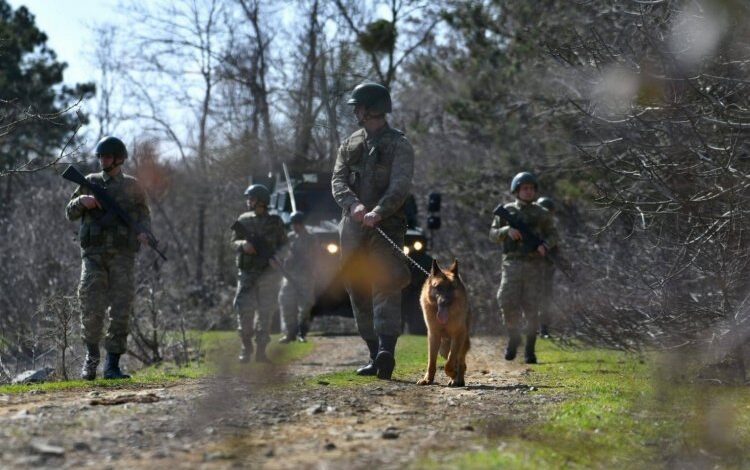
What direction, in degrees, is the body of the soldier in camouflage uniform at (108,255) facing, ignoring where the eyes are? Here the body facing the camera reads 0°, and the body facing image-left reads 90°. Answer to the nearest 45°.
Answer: approximately 0°

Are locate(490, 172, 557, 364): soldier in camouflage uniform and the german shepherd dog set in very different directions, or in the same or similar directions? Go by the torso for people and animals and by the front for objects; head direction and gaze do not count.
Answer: same or similar directions

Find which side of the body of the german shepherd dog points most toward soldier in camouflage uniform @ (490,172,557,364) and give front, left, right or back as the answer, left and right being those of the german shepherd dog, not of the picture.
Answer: back

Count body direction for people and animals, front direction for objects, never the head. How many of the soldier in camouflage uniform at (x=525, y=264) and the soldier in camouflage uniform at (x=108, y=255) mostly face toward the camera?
2

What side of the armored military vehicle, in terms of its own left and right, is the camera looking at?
front

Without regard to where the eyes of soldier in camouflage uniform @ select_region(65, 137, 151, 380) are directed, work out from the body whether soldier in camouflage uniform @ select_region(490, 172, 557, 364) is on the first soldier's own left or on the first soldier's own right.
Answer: on the first soldier's own left

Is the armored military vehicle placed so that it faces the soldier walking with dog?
yes

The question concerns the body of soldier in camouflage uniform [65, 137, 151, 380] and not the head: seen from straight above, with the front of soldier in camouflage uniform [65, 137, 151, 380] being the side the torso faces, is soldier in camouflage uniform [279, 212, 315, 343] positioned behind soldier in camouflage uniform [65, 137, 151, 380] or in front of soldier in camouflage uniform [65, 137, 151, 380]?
behind

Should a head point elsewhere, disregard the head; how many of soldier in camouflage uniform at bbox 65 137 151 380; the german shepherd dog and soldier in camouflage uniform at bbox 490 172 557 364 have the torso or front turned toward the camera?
3

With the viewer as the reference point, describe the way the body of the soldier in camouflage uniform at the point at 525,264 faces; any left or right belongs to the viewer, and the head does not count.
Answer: facing the viewer

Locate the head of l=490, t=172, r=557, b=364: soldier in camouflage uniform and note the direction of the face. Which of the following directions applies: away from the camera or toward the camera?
toward the camera

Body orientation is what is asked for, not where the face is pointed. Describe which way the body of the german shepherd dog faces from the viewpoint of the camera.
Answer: toward the camera

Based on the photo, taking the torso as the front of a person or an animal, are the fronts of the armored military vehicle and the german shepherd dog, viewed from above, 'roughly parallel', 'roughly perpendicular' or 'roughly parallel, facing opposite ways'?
roughly parallel
